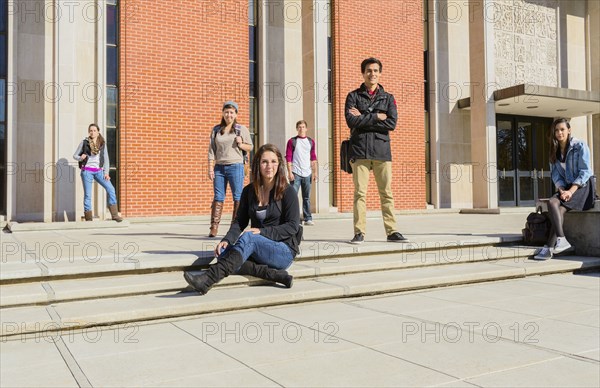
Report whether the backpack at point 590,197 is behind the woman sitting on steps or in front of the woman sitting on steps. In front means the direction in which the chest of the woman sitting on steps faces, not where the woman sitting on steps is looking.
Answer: behind

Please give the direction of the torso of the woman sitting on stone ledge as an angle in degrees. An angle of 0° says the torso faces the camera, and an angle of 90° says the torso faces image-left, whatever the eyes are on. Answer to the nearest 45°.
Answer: approximately 45°

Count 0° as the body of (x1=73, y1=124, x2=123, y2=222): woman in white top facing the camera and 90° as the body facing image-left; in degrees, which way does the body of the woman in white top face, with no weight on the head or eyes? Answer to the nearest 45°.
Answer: approximately 0°

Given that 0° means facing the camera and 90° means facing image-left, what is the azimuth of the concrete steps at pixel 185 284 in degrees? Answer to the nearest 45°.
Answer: approximately 315°

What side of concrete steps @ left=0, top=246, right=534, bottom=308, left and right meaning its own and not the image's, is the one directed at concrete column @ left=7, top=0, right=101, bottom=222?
back
